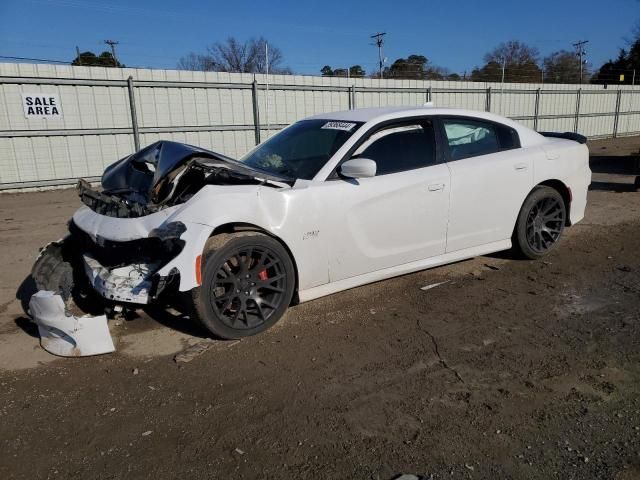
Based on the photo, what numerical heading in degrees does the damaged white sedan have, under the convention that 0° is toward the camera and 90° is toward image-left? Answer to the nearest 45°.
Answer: approximately 45°

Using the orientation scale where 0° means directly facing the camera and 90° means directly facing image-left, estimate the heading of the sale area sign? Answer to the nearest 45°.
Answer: approximately 0°

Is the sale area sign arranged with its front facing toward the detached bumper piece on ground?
yes

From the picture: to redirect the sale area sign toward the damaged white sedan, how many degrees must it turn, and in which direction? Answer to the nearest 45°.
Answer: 0° — it already faces it

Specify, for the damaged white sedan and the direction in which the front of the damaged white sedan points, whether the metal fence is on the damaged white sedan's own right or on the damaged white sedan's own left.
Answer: on the damaged white sedan's own right

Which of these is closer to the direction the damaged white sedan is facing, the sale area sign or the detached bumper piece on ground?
the detached bumper piece on ground

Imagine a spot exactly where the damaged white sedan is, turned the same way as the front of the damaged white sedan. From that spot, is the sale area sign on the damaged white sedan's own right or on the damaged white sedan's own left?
on the damaged white sedan's own right

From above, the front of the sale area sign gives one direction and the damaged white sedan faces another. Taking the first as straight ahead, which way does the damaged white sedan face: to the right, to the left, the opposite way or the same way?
to the right
